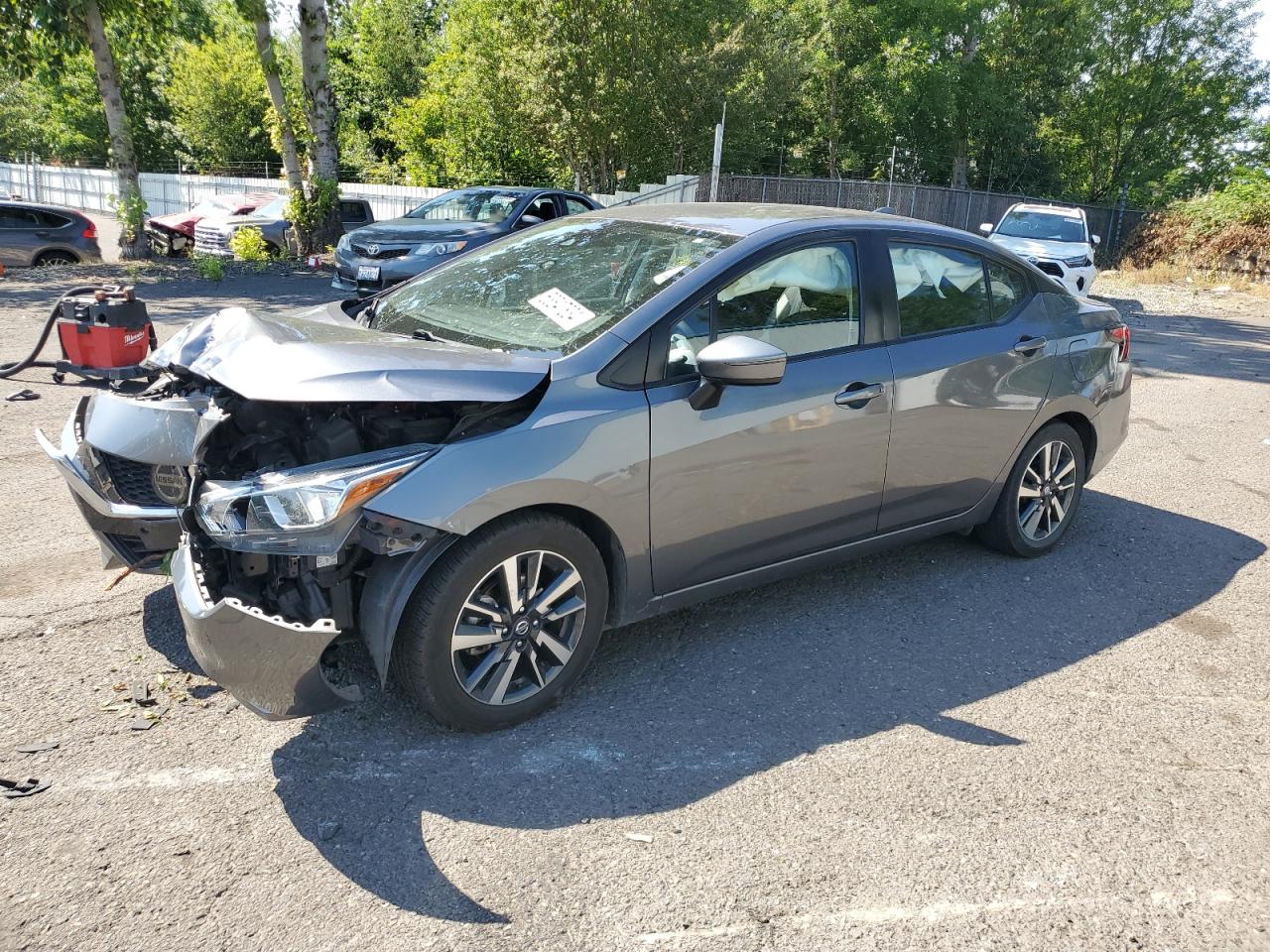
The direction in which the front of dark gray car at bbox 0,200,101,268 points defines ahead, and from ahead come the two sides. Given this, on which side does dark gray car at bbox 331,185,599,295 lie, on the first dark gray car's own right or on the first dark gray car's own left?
on the first dark gray car's own left

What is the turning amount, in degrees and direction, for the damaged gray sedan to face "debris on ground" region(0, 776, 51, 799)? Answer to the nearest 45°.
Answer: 0° — it already faces it

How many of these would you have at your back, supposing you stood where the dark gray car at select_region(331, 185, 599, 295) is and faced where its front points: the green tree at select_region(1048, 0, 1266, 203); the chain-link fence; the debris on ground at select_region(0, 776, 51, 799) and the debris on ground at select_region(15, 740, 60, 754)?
2

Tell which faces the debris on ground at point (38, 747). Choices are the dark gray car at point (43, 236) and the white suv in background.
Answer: the white suv in background

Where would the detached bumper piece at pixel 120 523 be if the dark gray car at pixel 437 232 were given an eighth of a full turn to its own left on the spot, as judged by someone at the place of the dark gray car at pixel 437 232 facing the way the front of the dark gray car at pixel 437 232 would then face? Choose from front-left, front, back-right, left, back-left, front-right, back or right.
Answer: front

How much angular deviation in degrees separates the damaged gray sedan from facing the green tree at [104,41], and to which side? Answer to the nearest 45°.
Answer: approximately 90° to its right

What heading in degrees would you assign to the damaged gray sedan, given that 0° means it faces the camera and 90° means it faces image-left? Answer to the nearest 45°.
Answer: approximately 45°

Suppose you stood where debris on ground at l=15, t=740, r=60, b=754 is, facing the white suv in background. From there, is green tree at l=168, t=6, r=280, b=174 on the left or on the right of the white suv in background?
left

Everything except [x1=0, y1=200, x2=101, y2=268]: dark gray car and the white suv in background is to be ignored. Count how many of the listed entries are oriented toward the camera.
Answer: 1

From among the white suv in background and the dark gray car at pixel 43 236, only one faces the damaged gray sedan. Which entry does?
the white suv in background

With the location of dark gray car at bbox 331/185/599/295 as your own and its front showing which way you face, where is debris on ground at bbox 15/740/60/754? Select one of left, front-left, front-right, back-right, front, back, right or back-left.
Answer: front-left

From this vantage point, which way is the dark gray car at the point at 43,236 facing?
to the viewer's left
